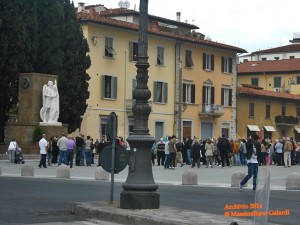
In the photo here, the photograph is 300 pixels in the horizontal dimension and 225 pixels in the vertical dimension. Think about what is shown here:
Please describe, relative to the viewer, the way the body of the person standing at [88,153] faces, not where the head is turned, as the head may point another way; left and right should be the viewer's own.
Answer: facing away from the viewer

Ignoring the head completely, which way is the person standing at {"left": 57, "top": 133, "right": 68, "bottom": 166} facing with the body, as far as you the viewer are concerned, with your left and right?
facing away from the viewer

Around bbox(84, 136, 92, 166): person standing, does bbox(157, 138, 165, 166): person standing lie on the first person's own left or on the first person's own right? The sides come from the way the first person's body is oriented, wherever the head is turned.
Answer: on the first person's own right

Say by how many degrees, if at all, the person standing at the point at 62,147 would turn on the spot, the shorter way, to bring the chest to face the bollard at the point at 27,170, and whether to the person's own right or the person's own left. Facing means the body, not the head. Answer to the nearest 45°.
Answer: approximately 180°

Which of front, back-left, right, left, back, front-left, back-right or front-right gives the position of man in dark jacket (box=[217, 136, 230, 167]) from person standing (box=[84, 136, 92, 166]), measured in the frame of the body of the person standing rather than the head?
right

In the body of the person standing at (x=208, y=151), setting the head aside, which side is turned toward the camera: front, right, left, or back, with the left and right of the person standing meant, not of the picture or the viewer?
back
